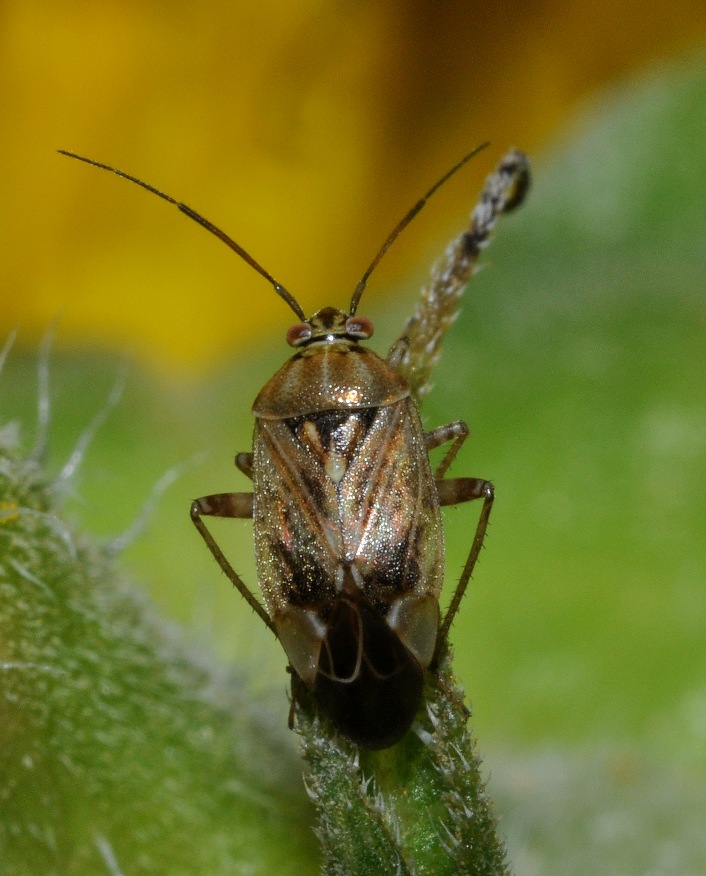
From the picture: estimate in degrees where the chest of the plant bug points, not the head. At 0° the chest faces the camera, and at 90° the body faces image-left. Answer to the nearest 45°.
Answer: approximately 180°
